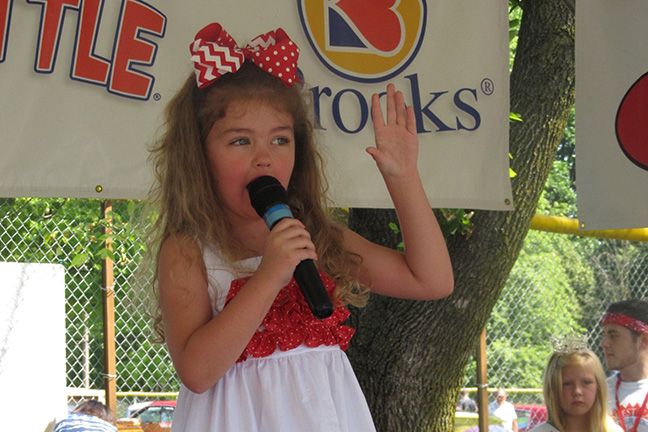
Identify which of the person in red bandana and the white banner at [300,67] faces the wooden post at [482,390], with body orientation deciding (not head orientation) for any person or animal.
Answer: the person in red bandana

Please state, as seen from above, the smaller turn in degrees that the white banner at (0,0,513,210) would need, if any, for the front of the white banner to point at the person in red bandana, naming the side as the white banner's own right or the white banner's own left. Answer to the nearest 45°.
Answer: approximately 135° to the white banner's own left

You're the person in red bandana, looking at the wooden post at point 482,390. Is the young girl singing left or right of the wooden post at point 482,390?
left

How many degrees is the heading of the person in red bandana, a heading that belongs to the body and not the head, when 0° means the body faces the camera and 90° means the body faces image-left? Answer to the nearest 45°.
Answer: approximately 45°

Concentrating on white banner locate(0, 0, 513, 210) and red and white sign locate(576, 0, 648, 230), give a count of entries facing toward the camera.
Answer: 2

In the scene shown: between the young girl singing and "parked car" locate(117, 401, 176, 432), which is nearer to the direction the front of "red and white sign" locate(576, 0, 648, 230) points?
the young girl singing

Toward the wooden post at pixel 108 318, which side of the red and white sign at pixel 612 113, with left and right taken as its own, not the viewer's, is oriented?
right

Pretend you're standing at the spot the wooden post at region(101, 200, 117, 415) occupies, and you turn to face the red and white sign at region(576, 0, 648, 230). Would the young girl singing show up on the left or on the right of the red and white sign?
right

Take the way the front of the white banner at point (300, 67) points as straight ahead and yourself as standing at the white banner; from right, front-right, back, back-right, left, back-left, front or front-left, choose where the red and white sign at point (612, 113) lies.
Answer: left
